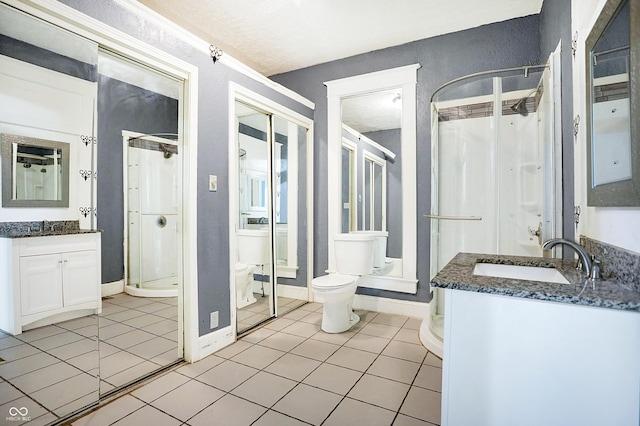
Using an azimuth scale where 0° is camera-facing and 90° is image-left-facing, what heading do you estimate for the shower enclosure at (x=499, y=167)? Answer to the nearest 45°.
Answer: approximately 45°

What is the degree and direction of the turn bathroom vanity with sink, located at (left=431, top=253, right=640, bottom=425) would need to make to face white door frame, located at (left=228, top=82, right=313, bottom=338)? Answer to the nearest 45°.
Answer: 0° — it already faces it

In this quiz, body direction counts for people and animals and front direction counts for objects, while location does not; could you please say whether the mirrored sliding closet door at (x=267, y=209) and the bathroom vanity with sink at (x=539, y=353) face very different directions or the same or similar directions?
very different directions

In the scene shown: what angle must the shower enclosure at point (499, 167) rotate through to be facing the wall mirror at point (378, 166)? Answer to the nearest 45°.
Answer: approximately 90° to its right

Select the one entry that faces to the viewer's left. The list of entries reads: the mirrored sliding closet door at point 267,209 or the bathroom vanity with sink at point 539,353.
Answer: the bathroom vanity with sink

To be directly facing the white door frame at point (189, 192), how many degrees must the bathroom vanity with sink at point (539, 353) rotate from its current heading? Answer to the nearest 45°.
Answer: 0° — it already faces it

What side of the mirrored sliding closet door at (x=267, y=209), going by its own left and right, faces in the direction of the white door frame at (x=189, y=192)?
right

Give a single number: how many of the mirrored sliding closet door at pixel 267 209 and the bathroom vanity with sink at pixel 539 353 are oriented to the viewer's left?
1

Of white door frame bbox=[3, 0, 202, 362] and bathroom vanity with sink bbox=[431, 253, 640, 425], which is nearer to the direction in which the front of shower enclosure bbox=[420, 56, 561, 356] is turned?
the white door frame

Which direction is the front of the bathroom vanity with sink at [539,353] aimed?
to the viewer's left

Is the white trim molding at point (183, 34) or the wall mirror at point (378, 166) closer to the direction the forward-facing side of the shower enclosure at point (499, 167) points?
the white trim molding

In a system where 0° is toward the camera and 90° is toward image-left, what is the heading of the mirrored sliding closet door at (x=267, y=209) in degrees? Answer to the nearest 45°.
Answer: approximately 315°

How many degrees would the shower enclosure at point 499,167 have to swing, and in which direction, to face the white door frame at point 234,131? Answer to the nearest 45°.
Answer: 0° — it already faces it

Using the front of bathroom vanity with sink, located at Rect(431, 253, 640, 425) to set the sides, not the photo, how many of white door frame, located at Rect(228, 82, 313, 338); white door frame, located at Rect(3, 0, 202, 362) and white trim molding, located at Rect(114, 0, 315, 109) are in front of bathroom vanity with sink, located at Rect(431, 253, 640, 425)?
3
